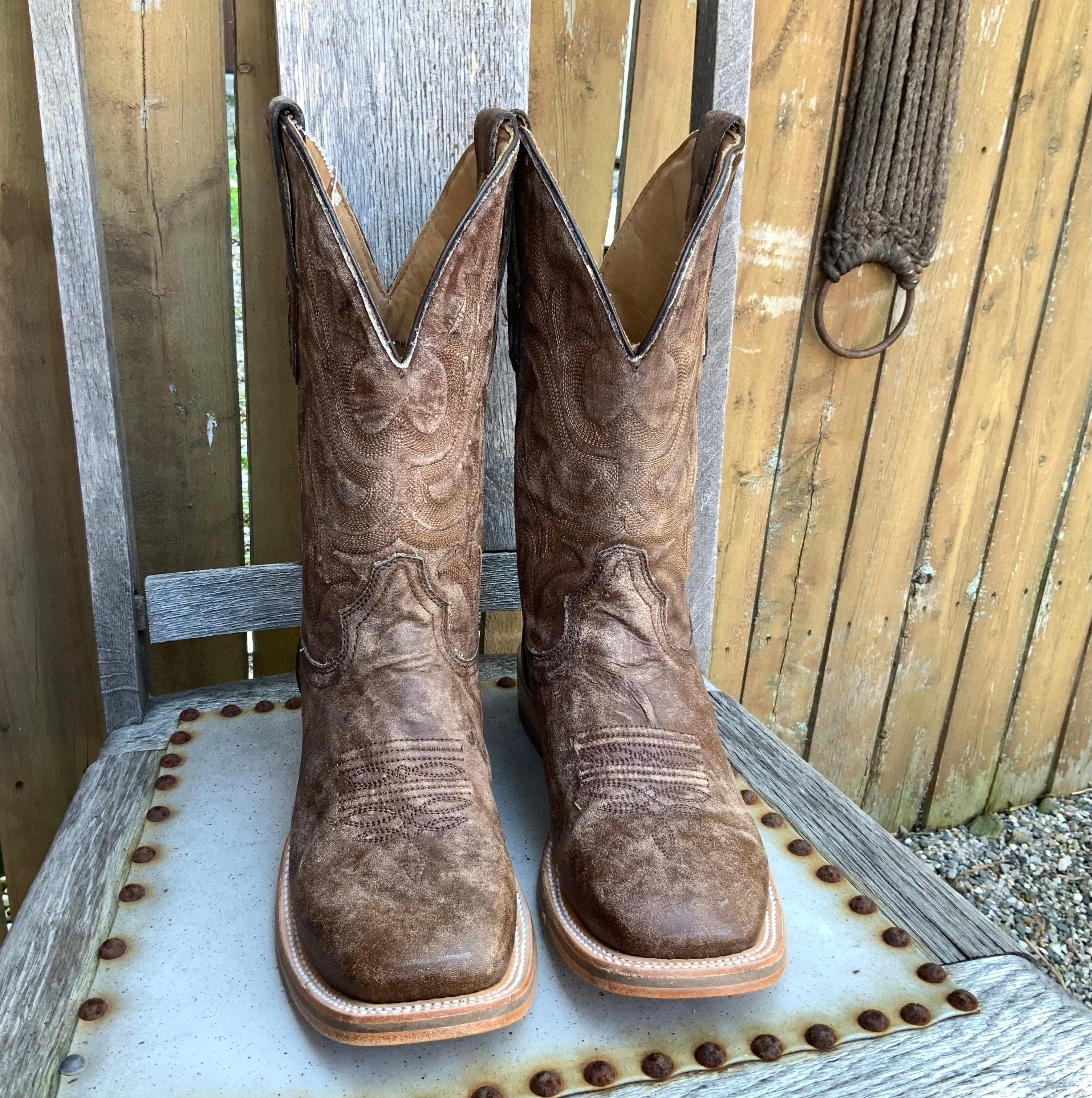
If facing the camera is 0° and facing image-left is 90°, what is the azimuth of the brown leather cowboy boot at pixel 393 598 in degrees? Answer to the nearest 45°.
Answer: approximately 0°

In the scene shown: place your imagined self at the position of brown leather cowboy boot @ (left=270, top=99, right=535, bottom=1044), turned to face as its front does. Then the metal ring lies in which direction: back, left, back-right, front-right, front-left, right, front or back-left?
back-left

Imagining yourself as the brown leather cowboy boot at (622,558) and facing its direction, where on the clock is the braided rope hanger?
The braided rope hanger is roughly at 7 o'clock from the brown leather cowboy boot.

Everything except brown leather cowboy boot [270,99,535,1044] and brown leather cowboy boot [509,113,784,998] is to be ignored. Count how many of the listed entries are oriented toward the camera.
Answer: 2
